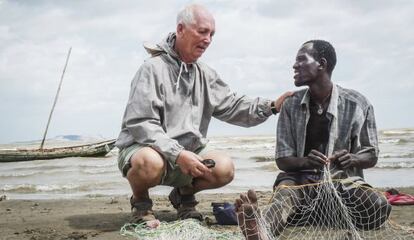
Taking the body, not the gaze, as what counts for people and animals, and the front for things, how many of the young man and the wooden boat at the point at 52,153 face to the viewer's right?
1

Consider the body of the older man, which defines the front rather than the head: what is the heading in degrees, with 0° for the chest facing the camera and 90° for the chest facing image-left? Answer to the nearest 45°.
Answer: approximately 315°

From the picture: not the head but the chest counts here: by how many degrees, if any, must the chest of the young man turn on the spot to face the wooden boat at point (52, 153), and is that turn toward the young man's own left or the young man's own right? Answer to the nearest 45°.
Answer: approximately 135° to the young man's own right

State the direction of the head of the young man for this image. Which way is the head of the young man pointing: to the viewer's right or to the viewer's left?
to the viewer's left

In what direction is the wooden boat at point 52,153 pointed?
to the viewer's right

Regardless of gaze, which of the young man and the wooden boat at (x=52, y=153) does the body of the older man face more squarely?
the young man

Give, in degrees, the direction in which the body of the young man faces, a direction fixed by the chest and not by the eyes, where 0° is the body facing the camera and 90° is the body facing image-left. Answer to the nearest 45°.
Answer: approximately 0°

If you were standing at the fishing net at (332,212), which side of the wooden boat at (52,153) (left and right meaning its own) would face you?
right

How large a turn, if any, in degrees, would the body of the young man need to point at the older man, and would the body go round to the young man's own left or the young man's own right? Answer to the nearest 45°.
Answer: approximately 90° to the young man's own right

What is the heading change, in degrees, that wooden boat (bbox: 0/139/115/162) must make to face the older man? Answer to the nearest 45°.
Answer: approximately 90° to its right
